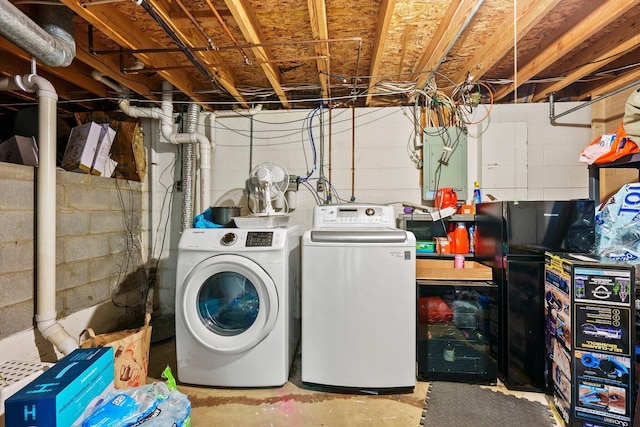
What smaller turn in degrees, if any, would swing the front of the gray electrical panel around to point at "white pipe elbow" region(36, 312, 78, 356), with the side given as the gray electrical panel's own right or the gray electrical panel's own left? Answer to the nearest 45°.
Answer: approximately 45° to the gray electrical panel's own right

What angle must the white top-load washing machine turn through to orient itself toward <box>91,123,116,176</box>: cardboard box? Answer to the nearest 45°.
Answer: approximately 90° to its right

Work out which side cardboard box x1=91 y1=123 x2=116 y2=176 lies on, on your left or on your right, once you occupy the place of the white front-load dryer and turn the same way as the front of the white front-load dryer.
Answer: on your right

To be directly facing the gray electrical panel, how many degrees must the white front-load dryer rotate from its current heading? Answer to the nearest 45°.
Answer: approximately 90° to its left

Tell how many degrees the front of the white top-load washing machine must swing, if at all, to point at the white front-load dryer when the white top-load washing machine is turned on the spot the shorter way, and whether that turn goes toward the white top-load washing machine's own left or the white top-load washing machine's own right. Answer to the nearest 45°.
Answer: approximately 90° to the white top-load washing machine's own right

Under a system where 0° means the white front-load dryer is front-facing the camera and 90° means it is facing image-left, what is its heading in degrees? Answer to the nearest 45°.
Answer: approximately 0°

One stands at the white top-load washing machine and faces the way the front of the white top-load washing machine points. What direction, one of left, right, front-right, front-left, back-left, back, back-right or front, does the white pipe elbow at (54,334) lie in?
right

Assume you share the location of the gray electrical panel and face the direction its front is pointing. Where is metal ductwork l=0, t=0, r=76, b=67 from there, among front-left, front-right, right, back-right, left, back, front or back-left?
front-right

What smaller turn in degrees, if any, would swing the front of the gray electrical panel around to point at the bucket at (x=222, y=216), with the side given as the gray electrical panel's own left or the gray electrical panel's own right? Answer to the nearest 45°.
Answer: approximately 45° to the gray electrical panel's own right

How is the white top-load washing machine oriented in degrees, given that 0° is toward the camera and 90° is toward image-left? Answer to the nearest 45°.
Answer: approximately 0°

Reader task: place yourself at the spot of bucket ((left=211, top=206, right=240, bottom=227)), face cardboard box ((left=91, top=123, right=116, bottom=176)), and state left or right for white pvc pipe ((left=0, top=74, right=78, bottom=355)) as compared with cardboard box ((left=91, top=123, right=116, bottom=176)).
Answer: left

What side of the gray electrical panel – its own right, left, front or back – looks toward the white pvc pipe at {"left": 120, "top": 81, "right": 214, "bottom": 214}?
right
